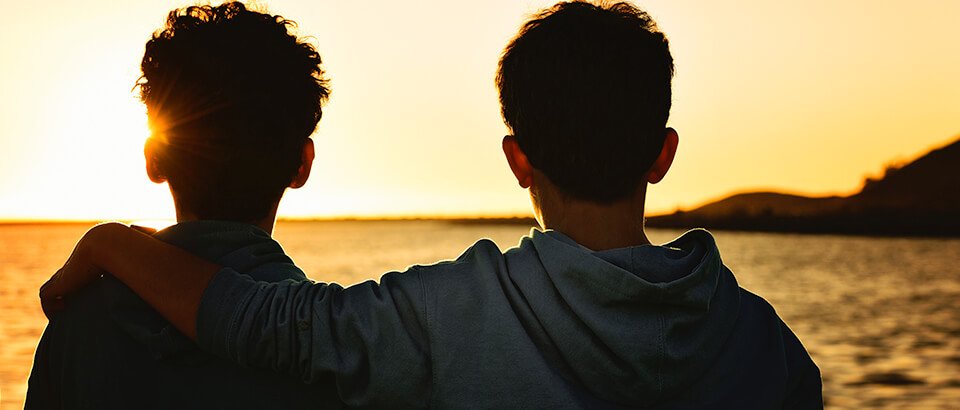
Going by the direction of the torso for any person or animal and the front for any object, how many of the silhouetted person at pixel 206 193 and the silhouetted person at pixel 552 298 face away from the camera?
2

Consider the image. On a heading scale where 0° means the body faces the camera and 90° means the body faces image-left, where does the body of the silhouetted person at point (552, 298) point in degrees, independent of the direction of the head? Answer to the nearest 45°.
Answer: approximately 180°

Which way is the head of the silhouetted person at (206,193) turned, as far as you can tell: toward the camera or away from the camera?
away from the camera

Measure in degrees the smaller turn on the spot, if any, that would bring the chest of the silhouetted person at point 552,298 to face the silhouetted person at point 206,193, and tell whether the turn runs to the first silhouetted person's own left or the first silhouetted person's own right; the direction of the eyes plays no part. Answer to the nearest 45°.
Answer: approximately 90° to the first silhouetted person's own left

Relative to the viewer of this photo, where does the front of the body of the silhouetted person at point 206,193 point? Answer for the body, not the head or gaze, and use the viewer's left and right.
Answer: facing away from the viewer

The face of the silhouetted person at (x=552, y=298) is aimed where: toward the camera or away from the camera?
away from the camera

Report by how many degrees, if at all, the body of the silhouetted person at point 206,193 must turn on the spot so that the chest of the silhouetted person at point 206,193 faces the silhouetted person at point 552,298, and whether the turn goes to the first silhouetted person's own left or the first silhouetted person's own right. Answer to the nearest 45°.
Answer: approximately 135° to the first silhouetted person's own right
